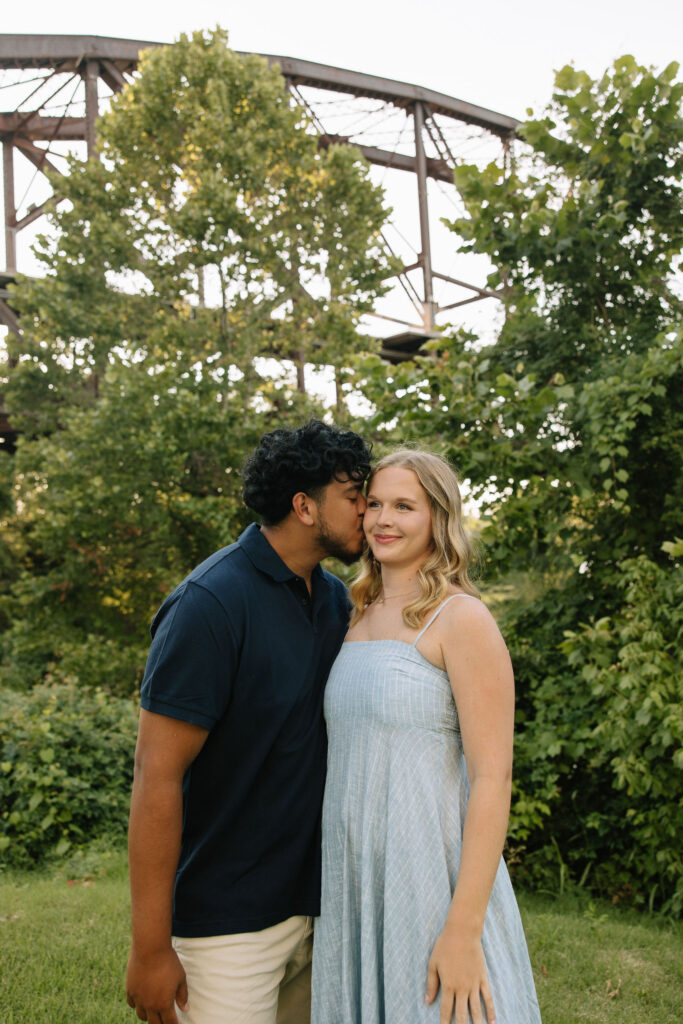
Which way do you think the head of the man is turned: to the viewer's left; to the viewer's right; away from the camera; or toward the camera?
to the viewer's right

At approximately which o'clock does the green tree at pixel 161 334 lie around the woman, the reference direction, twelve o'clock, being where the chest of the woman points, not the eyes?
The green tree is roughly at 4 o'clock from the woman.

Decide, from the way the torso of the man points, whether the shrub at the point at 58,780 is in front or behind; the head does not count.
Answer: behind

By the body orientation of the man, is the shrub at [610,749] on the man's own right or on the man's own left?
on the man's own left

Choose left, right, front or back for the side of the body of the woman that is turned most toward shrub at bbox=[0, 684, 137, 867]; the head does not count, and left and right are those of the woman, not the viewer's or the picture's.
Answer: right

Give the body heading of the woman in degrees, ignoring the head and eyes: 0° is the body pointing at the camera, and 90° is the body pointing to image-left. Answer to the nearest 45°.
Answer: approximately 45°

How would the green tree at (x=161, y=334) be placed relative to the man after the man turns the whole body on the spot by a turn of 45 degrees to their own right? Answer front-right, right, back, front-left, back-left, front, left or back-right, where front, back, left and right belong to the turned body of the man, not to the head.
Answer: back

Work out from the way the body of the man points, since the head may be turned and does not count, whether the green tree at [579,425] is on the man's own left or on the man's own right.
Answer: on the man's own left
